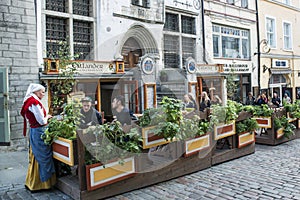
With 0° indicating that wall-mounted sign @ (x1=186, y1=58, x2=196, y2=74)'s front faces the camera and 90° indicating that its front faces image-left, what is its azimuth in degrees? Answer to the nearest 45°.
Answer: approximately 315°

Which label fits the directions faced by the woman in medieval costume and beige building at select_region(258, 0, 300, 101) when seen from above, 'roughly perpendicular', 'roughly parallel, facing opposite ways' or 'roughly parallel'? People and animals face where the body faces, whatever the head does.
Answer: roughly perpendicular

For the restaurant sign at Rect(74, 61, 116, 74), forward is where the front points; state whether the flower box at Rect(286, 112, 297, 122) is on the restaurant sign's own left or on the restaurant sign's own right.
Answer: on the restaurant sign's own left

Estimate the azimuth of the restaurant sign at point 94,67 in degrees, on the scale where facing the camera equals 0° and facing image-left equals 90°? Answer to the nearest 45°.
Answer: approximately 0°

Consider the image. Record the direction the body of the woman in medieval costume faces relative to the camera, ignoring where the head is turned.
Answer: to the viewer's right

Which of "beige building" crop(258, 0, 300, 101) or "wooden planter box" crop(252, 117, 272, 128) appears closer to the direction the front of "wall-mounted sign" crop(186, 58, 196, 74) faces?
the wooden planter box

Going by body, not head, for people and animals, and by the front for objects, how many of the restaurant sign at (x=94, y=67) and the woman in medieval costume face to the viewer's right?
1

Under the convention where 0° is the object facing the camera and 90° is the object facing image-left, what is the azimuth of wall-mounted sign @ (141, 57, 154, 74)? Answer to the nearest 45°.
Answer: approximately 315°

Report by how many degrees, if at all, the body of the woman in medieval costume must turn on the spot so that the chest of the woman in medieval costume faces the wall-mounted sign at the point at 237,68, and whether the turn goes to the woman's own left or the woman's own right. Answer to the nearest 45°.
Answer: approximately 45° to the woman's own left
